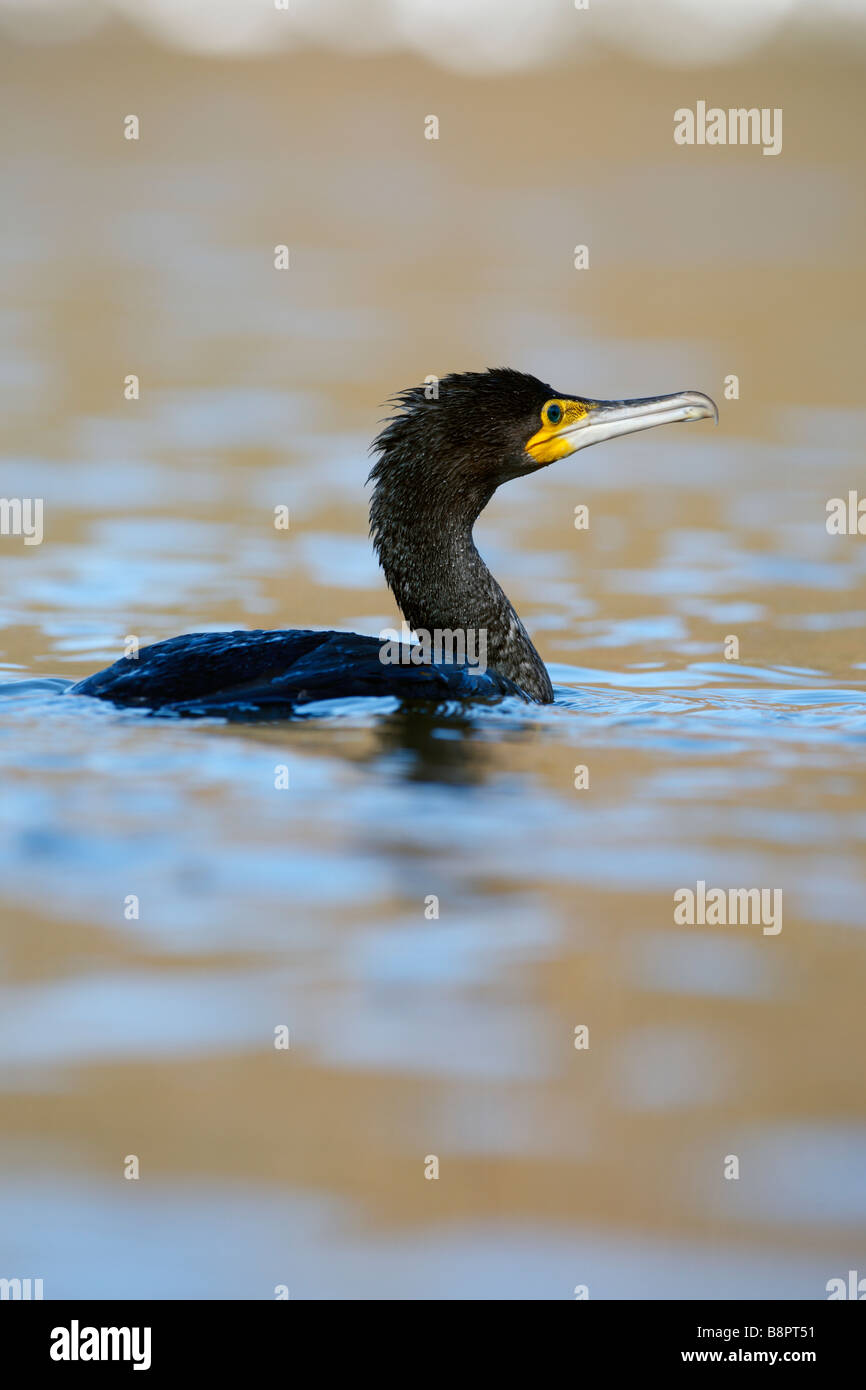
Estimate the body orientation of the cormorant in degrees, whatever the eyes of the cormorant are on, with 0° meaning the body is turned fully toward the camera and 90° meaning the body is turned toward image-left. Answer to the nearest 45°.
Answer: approximately 270°
